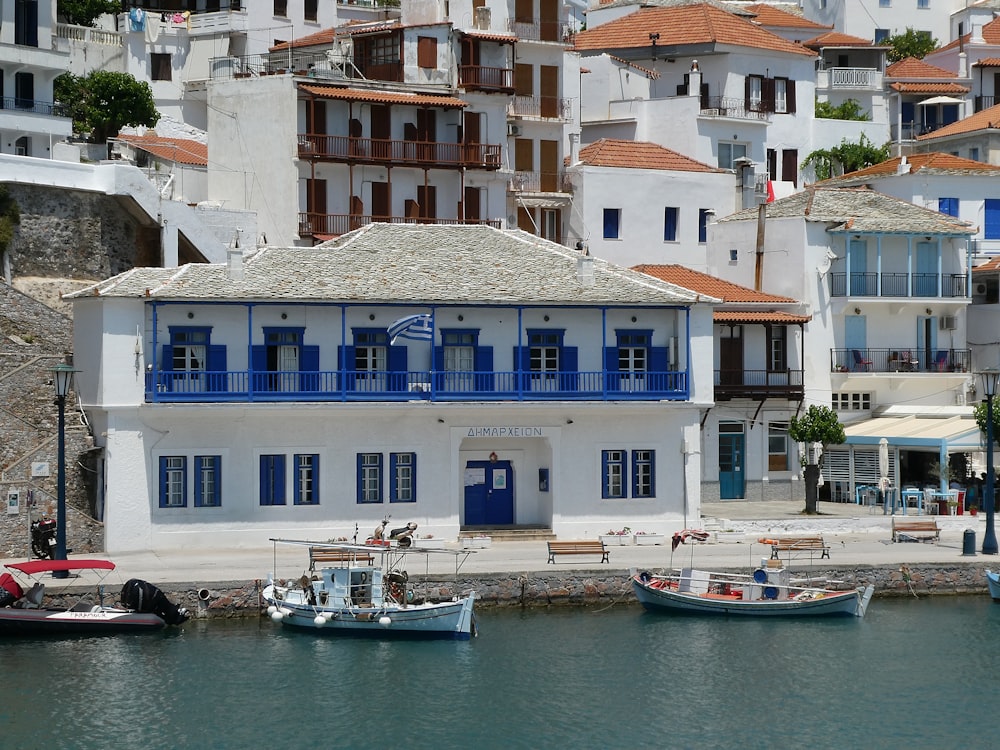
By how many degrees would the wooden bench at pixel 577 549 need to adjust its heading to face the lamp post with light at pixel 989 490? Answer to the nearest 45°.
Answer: approximately 90° to its left

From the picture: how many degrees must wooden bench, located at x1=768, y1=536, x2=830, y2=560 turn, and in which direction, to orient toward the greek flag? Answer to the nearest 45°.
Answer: approximately 90° to its right

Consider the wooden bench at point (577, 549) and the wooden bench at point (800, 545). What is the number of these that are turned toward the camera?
2

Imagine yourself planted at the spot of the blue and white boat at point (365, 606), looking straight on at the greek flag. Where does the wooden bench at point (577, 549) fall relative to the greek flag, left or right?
right

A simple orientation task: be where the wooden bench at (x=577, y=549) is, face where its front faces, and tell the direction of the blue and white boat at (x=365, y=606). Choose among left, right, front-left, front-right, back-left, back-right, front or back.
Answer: front-right

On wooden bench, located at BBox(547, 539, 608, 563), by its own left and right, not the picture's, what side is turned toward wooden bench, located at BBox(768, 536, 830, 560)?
left

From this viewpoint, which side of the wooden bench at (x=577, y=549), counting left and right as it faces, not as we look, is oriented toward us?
front

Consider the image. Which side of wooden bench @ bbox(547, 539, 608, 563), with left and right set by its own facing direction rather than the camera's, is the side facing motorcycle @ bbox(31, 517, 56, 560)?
right

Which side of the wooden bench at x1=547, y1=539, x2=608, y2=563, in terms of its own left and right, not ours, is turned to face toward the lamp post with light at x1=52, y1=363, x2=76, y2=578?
right

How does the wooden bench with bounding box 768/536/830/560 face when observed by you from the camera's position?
facing the viewer

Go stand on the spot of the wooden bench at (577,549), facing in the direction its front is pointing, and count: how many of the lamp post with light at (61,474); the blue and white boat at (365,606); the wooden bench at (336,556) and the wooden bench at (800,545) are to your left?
1

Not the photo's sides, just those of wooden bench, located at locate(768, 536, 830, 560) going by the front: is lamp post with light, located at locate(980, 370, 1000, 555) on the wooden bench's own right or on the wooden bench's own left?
on the wooden bench's own left
